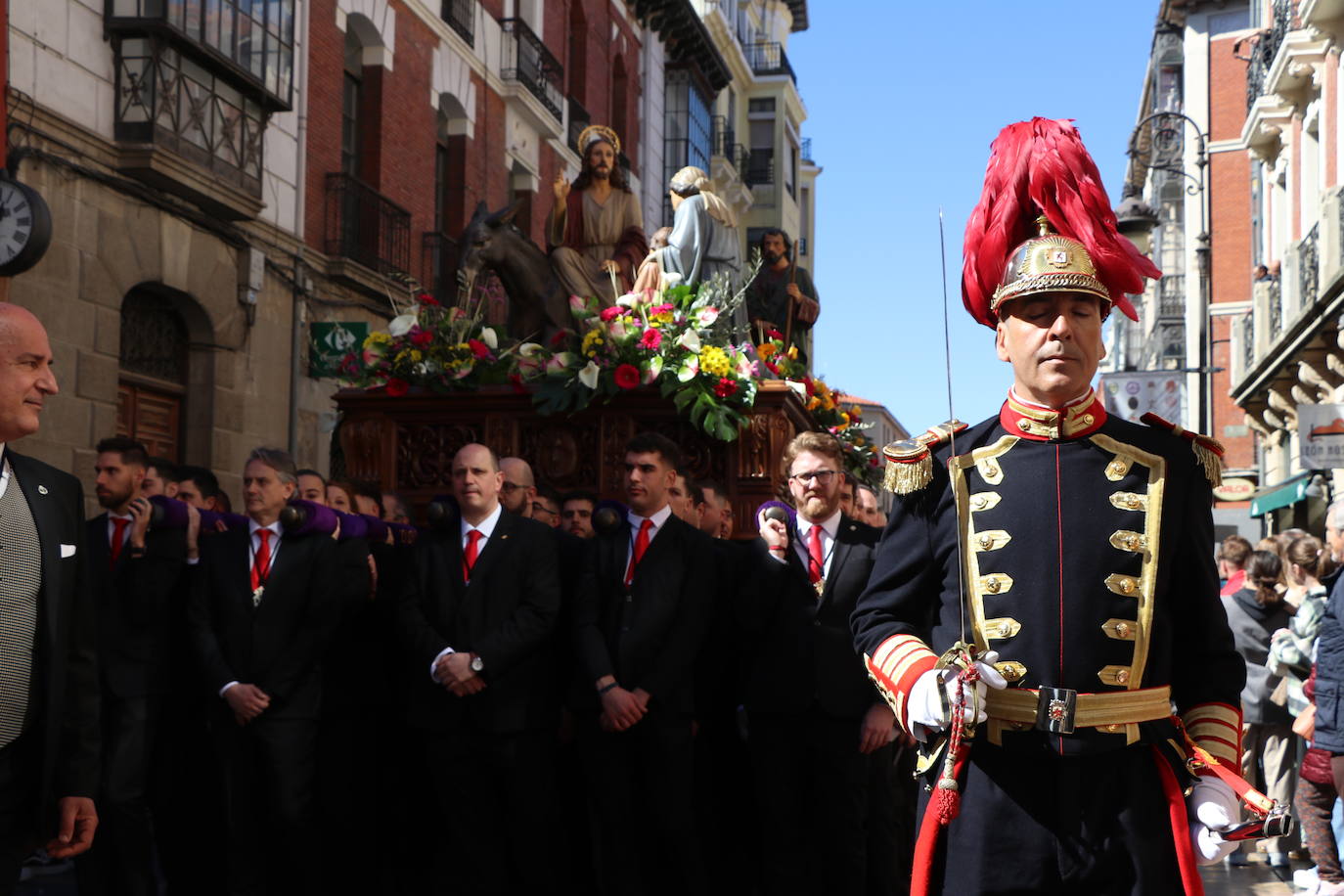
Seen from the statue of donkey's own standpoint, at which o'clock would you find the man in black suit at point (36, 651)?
The man in black suit is roughly at 11 o'clock from the statue of donkey.

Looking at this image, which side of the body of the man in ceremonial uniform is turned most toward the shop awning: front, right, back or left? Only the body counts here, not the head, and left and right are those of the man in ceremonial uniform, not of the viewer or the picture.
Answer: back

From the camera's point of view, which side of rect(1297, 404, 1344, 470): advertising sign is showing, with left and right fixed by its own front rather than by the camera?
front

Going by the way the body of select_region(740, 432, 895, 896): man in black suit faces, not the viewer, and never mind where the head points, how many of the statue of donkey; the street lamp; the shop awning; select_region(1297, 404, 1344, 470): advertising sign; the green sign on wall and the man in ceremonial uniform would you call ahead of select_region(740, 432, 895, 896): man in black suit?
1

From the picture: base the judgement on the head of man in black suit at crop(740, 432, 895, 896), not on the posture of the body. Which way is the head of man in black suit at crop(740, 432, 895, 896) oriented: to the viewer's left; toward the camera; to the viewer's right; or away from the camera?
toward the camera

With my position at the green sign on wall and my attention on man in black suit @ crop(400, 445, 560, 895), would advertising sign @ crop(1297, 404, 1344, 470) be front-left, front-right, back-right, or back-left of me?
front-left

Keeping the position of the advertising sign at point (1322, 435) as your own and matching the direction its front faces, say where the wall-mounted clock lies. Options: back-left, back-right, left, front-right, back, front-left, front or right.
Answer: front-right

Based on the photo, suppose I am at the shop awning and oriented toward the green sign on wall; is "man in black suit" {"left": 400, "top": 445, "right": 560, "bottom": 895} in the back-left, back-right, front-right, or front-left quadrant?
front-left

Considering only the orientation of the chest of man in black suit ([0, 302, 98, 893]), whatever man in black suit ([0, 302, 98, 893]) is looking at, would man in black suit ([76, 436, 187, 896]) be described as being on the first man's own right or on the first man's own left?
on the first man's own left

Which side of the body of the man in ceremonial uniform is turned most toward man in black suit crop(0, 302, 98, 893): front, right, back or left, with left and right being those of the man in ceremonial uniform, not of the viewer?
right

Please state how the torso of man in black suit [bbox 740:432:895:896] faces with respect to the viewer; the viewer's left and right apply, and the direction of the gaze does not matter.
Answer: facing the viewer

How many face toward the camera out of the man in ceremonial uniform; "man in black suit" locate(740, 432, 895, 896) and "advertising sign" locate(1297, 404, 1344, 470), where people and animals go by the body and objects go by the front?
3
